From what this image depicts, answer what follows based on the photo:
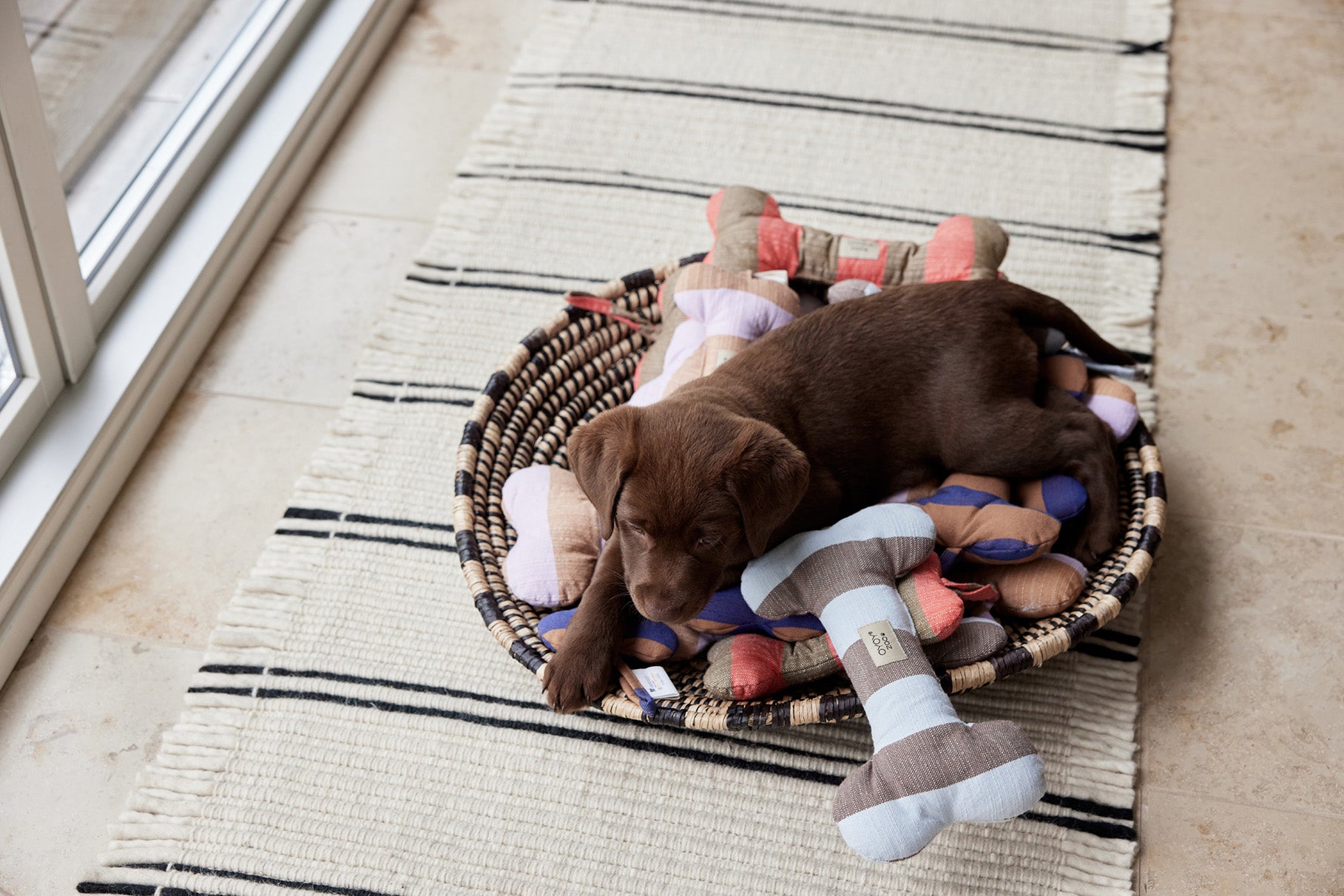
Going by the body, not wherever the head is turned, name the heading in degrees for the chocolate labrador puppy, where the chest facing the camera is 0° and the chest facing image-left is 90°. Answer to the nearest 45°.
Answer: approximately 45°

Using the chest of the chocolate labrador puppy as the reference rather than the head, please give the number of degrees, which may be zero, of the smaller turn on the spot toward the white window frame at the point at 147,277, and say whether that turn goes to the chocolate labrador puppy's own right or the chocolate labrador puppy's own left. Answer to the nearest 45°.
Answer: approximately 45° to the chocolate labrador puppy's own right
